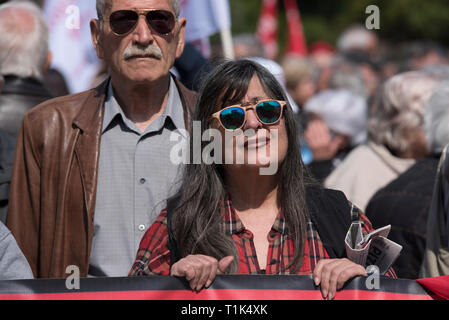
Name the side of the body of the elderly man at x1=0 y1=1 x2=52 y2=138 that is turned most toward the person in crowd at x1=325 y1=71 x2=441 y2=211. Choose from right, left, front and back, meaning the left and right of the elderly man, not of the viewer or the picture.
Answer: right

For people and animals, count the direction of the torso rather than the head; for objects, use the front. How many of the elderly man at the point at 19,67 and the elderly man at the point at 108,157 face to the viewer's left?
0

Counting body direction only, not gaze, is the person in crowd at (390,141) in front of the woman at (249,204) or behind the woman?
behind

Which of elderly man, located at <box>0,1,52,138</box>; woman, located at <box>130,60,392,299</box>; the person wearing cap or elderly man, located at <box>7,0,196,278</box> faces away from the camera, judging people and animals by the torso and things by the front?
elderly man, located at <box>0,1,52,138</box>

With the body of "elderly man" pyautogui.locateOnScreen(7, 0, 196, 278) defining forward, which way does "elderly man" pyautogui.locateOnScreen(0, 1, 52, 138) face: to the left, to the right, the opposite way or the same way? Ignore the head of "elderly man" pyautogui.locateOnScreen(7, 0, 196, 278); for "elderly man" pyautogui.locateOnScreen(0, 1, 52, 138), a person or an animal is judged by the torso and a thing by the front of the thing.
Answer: the opposite way

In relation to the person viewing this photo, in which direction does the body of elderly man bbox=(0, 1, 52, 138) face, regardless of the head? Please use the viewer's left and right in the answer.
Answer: facing away from the viewer
